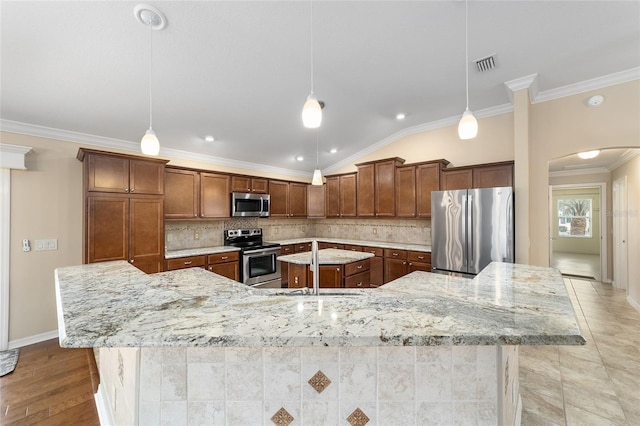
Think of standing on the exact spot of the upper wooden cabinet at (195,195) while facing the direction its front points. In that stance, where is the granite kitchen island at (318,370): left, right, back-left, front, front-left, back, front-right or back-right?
front-right

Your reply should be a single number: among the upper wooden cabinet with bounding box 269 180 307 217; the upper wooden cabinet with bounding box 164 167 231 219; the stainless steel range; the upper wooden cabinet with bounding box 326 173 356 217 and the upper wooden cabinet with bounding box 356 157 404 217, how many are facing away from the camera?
0

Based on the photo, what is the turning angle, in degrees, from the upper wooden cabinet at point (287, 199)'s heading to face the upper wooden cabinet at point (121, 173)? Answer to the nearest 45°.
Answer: approximately 90° to its right

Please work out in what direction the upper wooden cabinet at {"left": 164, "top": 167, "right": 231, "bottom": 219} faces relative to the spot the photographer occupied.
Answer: facing the viewer and to the right of the viewer

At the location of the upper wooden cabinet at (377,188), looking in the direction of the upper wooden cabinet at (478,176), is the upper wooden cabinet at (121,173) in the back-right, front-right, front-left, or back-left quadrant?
back-right

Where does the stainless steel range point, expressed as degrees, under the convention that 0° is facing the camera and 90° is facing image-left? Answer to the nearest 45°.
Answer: approximately 315°

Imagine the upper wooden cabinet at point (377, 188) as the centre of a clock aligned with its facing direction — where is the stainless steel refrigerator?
The stainless steel refrigerator is roughly at 9 o'clock from the upper wooden cabinet.

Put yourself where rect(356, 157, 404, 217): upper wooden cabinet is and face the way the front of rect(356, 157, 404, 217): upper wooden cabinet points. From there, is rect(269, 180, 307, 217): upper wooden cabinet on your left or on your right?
on your right

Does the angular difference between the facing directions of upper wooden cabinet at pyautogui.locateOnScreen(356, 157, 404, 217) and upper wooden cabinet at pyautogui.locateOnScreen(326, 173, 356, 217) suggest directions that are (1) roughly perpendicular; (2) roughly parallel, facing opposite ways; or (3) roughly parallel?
roughly parallel

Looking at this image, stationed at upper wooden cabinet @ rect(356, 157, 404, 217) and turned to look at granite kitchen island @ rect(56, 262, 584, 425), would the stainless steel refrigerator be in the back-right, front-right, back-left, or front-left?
front-left

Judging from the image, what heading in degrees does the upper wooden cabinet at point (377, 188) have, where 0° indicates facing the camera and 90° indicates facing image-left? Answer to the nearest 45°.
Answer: approximately 45°

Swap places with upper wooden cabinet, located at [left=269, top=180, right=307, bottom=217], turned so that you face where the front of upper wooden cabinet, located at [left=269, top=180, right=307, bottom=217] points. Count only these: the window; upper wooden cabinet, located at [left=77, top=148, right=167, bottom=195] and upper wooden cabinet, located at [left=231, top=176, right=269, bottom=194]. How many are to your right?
2

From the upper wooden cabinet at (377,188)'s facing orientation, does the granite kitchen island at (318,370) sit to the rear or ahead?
ahead
